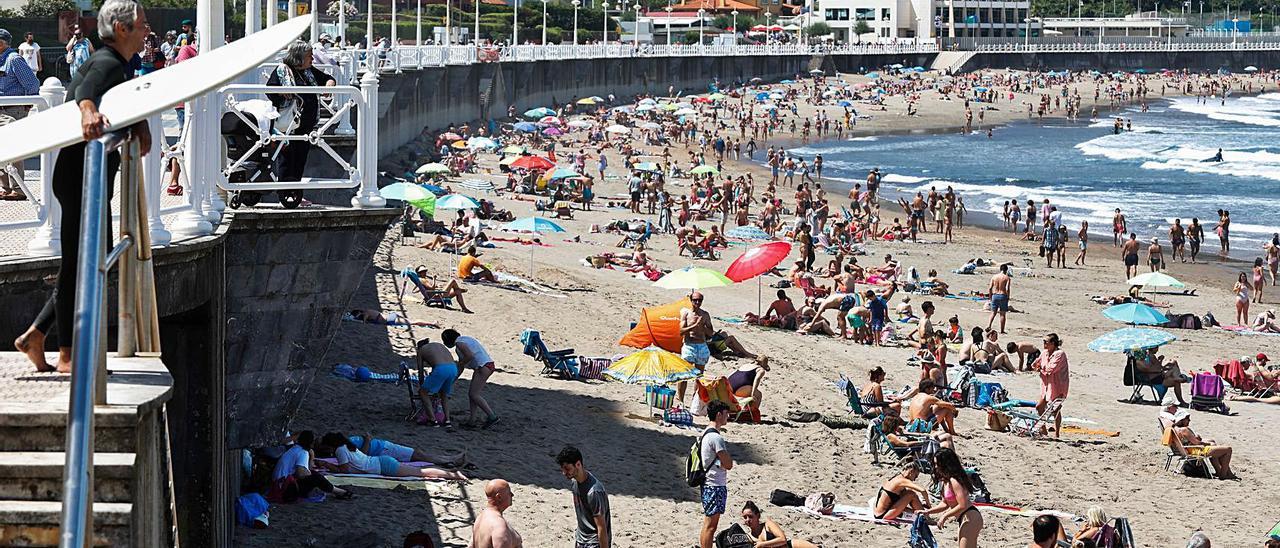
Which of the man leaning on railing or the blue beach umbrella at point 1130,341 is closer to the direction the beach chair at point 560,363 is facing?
the blue beach umbrella

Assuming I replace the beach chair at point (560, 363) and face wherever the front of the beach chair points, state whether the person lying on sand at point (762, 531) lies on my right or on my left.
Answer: on my right

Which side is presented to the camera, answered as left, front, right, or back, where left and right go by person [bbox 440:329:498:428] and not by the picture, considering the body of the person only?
left

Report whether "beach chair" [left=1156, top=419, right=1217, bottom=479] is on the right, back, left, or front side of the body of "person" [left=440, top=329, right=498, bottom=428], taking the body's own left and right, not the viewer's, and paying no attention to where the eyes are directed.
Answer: back

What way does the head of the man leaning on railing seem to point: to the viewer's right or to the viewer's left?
to the viewer's right

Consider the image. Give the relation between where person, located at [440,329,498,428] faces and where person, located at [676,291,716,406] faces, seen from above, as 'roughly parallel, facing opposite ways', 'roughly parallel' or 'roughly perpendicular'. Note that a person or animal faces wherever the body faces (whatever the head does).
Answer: roughly perpendicular

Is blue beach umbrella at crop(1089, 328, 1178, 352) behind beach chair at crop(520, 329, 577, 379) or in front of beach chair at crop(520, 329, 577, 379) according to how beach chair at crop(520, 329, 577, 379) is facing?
in front

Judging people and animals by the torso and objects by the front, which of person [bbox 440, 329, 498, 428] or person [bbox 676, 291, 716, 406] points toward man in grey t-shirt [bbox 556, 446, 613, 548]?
person [bbox 676, 291, 716, 406]

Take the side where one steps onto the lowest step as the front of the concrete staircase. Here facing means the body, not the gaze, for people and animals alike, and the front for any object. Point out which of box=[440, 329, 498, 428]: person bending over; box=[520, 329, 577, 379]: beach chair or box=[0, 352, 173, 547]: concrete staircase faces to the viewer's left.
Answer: the person bending over

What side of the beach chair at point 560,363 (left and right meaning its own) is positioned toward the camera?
right
